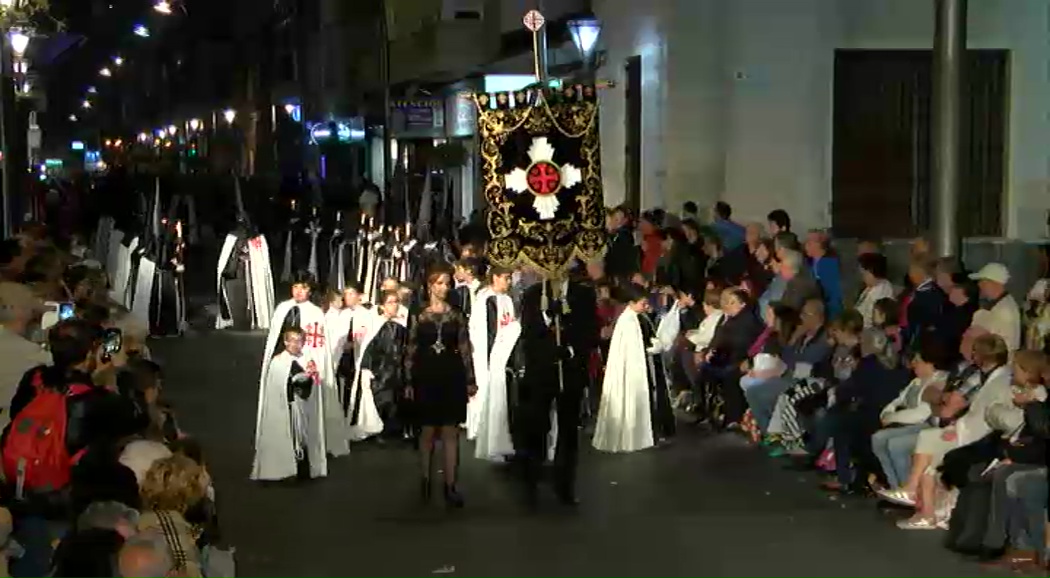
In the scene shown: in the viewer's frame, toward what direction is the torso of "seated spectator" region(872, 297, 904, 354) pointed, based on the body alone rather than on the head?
to the viewer's left

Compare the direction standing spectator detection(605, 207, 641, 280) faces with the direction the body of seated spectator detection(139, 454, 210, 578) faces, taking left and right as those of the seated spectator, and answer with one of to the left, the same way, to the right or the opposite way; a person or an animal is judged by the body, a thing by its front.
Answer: the opposite way

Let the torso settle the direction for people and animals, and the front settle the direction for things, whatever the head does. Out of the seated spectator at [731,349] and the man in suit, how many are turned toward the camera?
1

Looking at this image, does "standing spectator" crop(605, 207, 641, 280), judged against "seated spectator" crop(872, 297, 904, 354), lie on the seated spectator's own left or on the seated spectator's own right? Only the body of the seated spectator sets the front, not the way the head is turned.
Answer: on the seated spectator's own right

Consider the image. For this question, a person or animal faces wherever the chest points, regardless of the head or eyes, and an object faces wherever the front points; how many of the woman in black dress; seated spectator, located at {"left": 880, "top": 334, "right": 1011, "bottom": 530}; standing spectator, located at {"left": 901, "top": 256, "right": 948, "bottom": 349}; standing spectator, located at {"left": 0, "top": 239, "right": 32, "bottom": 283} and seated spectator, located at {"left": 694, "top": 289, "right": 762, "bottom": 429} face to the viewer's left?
3

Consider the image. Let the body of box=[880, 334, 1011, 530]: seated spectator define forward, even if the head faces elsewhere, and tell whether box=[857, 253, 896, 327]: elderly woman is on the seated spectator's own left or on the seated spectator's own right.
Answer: on the seated spectator's own right

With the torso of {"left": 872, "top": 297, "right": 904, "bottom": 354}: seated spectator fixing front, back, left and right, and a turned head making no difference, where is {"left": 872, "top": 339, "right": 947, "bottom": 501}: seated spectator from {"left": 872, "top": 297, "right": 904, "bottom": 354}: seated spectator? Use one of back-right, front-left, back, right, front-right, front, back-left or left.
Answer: left

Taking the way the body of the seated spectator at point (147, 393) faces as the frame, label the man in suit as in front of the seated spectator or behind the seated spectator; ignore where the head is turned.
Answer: in front

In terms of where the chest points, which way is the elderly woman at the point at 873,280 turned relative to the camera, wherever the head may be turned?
to the viewer's left

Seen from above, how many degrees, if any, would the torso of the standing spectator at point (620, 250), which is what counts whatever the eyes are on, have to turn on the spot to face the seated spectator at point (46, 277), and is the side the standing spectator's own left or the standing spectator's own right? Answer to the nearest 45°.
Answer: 0° — they already face them

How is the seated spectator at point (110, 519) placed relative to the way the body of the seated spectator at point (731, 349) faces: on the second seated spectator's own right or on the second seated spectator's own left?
on the second seated spectator's own left

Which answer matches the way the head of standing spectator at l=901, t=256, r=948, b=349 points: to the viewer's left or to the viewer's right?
to the viewer's left

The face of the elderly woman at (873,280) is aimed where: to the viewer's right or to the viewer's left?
to the viewer's left

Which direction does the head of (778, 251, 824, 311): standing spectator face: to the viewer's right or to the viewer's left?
to the viewer's left

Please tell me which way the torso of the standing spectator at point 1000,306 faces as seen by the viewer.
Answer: to the viewer's left

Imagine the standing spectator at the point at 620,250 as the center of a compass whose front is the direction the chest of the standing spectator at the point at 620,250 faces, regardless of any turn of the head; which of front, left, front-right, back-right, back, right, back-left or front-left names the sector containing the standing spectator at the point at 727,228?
back-left

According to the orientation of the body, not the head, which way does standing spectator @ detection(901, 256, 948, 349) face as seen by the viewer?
to the viewer's left

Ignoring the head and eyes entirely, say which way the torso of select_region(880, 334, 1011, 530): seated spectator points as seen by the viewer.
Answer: to the viewer's left
